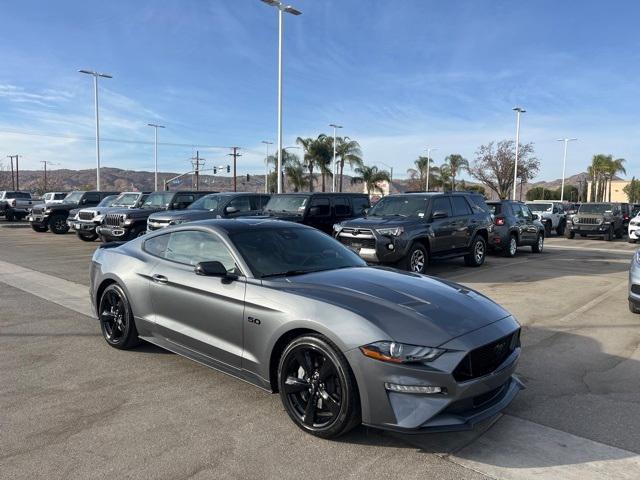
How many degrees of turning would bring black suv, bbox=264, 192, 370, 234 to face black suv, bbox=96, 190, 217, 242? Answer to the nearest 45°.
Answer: approximately 45° to its right

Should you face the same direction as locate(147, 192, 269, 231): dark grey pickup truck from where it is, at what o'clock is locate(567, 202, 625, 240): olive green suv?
locate(567, 202, 625, 240): olive green suv is roughly at 7 o'clock from locate(147, 192, 269, 231): dark grey pickup truck.

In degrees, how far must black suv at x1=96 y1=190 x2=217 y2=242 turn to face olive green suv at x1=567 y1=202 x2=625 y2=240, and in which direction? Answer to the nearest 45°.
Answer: approximately 135° to its left

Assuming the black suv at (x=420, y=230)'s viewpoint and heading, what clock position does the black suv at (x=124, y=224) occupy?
the black suv at (x=124, y=224) is roughly at 2 o'clock from the black suv at (x=420, y=230).

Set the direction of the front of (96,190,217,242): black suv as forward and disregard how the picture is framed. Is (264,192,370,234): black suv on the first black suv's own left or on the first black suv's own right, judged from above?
on the first black suv's own left

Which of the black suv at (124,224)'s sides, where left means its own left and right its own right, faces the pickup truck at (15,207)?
right

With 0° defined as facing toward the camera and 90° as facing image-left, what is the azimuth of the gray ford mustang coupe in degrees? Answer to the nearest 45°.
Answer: approximately 315°

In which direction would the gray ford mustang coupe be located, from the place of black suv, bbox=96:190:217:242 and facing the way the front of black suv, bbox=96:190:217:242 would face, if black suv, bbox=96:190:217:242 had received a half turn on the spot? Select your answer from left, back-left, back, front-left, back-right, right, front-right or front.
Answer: back-right

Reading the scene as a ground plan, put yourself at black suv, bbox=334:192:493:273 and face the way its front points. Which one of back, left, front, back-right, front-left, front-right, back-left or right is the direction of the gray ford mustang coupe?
front-left

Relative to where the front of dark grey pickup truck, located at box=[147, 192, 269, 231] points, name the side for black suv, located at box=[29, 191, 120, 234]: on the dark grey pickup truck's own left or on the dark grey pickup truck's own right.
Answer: on the dark grey pickup truck's own right

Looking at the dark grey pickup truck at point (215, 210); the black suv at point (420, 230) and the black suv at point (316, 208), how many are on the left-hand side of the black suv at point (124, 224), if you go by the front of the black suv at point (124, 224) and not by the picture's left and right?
3

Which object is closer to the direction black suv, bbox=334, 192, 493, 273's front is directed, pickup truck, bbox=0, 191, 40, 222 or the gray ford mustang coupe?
the gray ford mustang coupe

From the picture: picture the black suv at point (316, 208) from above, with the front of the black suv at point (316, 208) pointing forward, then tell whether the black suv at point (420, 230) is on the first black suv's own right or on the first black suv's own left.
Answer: on the first black suv's own left

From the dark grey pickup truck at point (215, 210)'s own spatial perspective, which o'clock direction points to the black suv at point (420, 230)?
the black suv at point (420, 230) is roughly at 9 o'clock from the dark grey pickup truck at point (215, 210).
